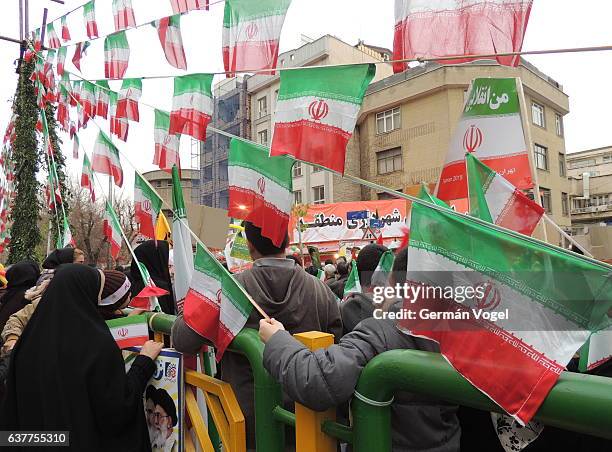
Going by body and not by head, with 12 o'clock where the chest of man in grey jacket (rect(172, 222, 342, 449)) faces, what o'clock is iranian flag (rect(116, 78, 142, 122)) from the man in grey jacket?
The iranian flag is roughly at 11 o'clock from the man in grey jacket.

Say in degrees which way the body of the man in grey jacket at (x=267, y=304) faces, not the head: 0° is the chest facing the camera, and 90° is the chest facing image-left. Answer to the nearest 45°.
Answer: approximately 180°

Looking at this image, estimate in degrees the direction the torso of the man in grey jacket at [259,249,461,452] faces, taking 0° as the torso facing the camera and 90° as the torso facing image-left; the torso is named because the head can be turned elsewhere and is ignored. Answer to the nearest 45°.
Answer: approximately 135°

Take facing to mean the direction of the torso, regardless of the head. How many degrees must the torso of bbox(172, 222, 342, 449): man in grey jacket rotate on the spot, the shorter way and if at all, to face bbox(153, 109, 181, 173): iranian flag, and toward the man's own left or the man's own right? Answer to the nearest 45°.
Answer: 0° — they already face it
